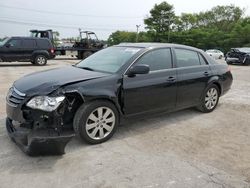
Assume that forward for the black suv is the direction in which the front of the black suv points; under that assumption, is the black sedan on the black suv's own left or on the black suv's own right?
on the black suv's own left

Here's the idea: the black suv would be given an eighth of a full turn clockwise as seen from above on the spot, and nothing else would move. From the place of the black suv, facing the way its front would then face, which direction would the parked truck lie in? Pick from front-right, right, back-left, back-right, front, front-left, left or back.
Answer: right

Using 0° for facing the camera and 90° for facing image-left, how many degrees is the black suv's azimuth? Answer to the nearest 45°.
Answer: approximately 90°

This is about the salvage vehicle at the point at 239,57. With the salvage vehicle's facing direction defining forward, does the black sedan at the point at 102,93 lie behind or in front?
in front

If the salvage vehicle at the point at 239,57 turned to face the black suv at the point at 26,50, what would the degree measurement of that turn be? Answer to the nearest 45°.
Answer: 0° — it already faces it

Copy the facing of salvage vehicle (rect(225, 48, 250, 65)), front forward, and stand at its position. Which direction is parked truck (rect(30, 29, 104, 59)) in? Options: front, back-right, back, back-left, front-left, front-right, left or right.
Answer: front-right

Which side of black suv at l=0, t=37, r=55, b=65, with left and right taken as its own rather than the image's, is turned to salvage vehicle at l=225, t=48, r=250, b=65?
back

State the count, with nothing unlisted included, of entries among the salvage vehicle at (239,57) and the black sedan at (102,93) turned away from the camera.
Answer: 0

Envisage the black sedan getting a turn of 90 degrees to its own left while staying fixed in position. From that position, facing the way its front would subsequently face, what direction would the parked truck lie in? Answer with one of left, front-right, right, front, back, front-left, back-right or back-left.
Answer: back-left

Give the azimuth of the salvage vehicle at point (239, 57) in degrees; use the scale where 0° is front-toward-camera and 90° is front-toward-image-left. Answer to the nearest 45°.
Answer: approximately 45°
